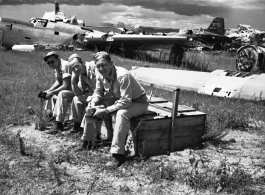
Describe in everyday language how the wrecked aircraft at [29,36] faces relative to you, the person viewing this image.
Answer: facing to the left of the viewer

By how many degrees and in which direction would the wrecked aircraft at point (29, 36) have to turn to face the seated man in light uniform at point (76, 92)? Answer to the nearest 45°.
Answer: approximately 90° to its left

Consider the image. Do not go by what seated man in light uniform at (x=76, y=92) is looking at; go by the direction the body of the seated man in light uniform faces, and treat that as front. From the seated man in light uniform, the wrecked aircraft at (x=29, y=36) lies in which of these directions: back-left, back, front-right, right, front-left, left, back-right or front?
back-right

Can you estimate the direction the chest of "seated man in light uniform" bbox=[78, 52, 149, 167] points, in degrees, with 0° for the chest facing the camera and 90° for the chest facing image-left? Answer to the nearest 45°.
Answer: approximately 45°

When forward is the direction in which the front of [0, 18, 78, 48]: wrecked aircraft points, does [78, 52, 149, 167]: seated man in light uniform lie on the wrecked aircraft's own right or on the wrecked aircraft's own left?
on the wrecked aircraft's own left

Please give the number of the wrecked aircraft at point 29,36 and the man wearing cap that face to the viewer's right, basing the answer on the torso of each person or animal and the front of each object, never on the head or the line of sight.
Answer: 0

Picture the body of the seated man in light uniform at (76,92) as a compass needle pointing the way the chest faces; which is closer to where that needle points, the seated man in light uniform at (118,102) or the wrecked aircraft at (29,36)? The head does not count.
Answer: the seated man in light uniform

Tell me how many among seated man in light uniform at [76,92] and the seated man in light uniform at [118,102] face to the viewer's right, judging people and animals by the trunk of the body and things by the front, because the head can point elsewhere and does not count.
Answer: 0

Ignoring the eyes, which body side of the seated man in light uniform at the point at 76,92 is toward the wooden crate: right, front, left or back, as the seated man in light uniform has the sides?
left
